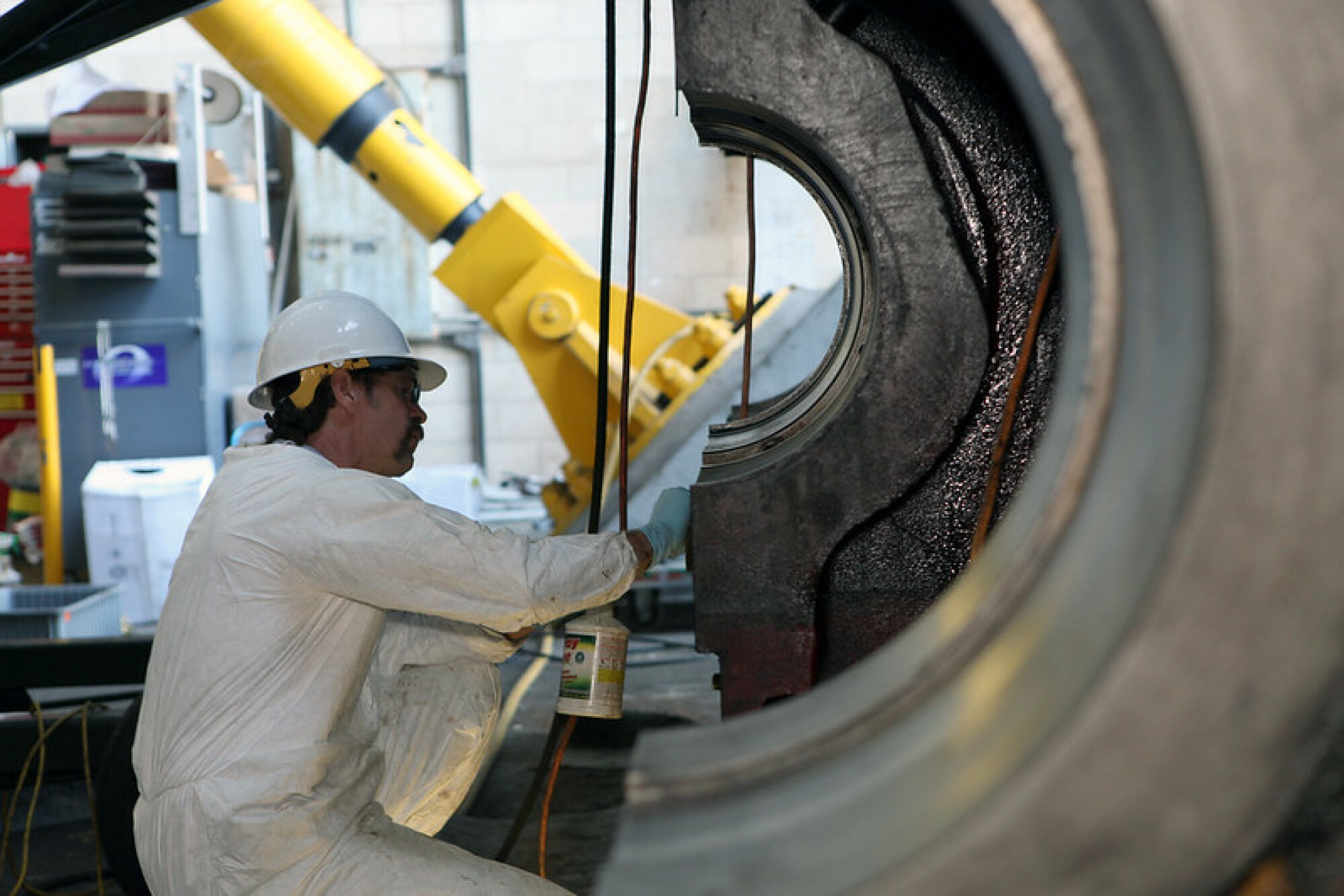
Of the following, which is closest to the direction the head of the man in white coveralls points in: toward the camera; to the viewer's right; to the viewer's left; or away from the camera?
to the viewer's right

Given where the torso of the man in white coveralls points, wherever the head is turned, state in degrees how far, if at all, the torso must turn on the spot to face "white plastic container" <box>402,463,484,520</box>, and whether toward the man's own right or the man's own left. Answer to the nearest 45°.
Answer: approximately 90° to the man's own left

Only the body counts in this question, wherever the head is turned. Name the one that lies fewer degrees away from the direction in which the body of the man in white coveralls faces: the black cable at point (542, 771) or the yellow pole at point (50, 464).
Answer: the black cable

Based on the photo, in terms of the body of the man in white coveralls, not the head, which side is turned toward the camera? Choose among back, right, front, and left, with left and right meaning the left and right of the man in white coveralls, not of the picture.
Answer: right

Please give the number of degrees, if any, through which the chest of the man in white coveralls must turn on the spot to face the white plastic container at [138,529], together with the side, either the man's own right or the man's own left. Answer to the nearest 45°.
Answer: approximately 90° to the man's own left

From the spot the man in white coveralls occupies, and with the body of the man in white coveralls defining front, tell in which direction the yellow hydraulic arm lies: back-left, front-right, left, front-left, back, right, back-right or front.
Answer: left

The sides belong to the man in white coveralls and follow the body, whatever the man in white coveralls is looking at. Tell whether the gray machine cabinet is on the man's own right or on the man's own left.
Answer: on the man's own left

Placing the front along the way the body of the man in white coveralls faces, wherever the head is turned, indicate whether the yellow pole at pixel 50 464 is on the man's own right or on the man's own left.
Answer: on the man's own left

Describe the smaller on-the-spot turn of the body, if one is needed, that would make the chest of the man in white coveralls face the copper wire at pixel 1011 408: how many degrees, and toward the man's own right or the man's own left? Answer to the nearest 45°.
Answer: approximately 45° to the man's own right

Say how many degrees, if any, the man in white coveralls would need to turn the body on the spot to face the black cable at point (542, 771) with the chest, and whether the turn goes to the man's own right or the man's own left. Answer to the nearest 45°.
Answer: approximately 45° to the man's own left

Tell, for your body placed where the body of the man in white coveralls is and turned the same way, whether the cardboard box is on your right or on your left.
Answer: on your left

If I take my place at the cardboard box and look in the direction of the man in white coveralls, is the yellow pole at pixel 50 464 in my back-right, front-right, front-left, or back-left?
front-right

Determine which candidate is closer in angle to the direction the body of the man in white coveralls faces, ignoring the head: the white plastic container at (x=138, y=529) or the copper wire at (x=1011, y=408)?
the copper wire
